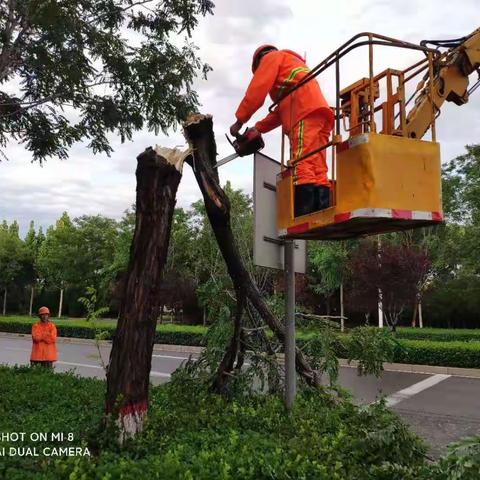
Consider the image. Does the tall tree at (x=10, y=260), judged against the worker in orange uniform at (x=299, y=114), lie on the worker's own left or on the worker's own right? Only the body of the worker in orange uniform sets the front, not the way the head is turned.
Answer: on the worker's own right

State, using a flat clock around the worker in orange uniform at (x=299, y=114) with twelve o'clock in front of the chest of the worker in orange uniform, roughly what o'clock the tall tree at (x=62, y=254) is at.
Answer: The tall tree is roughly at 2 o'clock from the worker in orange uniform.

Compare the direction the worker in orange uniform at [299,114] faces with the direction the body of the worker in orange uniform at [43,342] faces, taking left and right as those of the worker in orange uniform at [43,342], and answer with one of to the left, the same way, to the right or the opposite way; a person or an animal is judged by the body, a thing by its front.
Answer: to the right

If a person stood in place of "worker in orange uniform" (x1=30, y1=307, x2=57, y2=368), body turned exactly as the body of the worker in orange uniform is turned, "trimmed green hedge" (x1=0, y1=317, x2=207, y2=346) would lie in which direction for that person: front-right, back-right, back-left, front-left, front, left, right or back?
back

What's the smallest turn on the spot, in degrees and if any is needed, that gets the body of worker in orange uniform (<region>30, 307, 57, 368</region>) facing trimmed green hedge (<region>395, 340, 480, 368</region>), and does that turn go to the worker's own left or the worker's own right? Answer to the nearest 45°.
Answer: approximately 90° to the worker's own left

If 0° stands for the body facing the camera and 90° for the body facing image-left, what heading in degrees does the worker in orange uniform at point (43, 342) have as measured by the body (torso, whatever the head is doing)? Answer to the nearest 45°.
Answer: approximately 0°

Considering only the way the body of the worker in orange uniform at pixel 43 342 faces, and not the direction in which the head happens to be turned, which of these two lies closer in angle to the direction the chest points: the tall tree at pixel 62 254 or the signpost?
the signpost

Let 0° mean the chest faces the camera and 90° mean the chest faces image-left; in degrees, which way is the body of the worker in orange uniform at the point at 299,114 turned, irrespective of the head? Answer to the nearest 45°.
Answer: approximately 90°
